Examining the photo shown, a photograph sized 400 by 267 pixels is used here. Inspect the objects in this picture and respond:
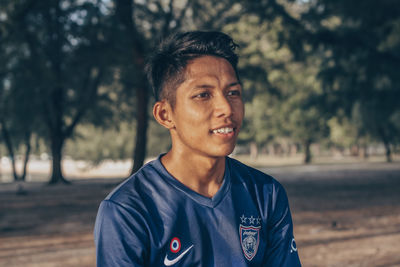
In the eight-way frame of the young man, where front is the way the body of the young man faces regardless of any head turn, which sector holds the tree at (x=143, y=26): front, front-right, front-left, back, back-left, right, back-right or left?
back-left

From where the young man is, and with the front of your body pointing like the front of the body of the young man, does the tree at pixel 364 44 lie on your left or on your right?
on your left

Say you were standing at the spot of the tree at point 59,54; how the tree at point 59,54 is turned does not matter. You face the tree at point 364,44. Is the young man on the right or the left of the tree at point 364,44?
right

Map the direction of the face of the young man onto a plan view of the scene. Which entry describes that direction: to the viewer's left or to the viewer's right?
to the viewer's right

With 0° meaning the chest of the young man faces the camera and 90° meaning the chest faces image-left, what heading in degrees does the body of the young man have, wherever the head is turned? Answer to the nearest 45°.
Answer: approximately 315°
